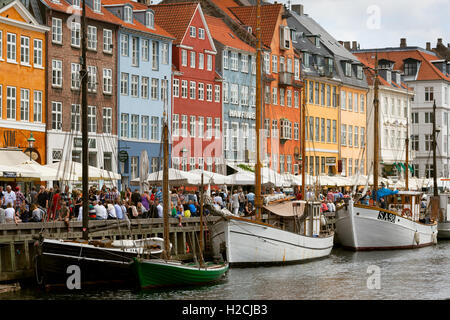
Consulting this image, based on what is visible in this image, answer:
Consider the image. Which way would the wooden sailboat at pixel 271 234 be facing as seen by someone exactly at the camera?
facing the viewer and to the left of the viewer

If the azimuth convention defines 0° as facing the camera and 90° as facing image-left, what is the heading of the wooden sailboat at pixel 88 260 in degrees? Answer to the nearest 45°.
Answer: approximately 45°

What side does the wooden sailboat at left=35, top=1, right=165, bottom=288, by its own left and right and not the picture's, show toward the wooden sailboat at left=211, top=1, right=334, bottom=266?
back

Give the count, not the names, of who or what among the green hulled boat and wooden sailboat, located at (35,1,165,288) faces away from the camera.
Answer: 0

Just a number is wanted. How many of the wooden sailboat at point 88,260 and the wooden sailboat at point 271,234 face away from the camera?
0

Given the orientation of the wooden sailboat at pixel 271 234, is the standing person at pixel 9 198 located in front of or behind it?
in front
